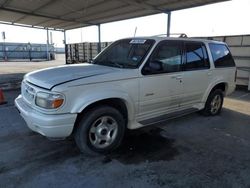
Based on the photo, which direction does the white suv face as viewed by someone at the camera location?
facing the viewer and to the left of the viewer
